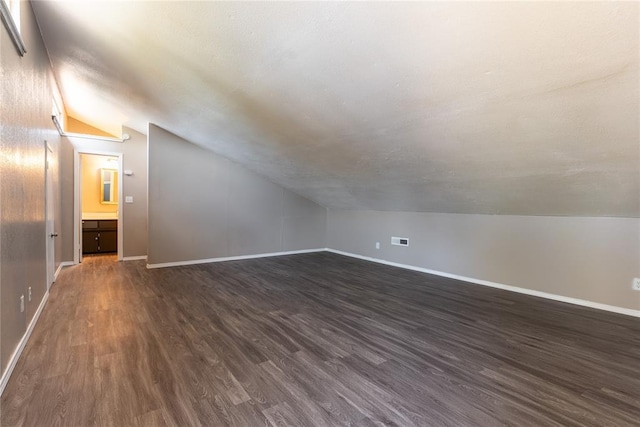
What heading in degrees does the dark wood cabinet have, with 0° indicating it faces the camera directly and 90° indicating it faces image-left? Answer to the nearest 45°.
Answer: approximately 0°
